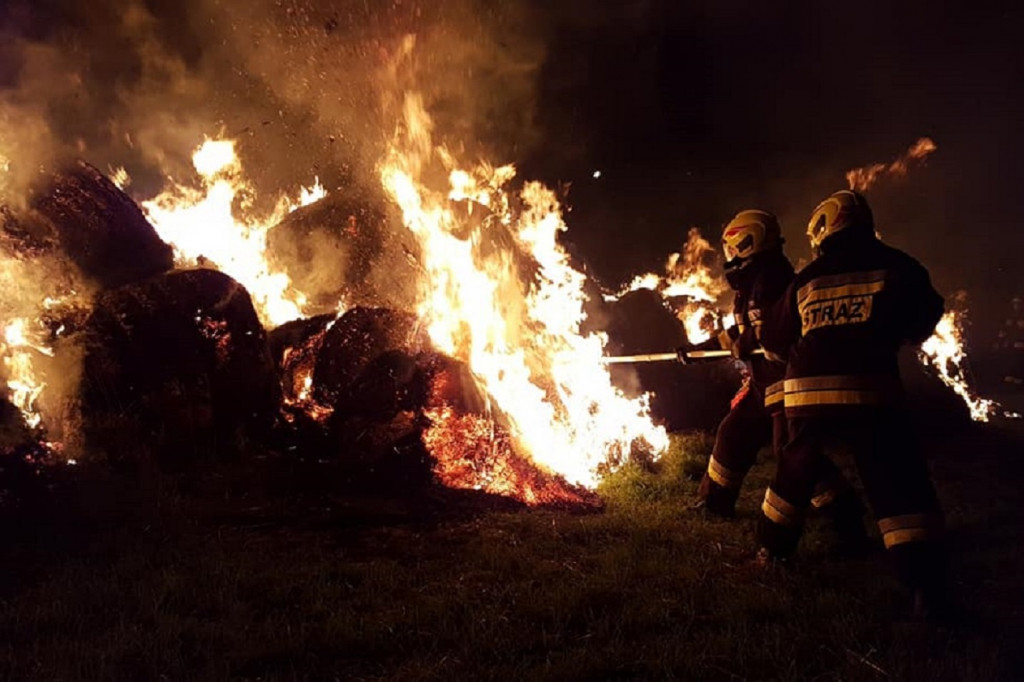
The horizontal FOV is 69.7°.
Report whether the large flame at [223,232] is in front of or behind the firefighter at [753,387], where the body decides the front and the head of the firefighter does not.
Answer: in front

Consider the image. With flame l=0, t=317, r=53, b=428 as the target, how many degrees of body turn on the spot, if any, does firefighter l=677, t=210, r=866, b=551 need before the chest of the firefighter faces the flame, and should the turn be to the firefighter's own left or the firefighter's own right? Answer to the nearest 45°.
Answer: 0° — they already face it

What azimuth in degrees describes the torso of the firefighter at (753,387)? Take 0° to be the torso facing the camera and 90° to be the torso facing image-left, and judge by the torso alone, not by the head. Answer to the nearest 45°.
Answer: approximately 90°

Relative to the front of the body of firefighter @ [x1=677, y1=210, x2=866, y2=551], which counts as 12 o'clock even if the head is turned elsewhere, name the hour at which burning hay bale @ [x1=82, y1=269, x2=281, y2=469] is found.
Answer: The burning hay bale is roughly at 12 o'clock from the firefighter.

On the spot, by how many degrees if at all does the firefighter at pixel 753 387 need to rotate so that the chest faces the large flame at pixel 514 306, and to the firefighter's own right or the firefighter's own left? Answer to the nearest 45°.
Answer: approximately 45° to the firefighter's own right

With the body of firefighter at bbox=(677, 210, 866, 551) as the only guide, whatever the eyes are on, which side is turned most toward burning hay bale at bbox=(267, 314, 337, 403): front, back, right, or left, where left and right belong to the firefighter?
front

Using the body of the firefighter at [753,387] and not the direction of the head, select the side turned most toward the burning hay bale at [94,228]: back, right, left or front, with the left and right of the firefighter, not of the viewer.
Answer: front

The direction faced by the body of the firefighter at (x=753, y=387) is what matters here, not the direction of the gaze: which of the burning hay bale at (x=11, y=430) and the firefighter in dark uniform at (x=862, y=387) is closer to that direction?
the burning hay bale

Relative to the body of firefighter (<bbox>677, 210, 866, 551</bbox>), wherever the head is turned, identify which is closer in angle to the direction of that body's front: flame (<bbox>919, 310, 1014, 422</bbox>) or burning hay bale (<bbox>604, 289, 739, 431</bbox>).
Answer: the burning hay bale

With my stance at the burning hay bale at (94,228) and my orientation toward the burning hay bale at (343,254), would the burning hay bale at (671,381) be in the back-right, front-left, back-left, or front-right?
front-right

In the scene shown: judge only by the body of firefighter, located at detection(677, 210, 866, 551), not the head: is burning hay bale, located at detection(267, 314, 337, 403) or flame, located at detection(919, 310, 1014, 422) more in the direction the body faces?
the burning hay bale

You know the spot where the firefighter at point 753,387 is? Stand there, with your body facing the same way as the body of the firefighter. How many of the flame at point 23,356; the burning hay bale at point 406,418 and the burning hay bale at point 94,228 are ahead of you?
3

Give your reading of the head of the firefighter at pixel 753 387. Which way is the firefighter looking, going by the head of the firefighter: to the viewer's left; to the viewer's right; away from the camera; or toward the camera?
to the viewer's left

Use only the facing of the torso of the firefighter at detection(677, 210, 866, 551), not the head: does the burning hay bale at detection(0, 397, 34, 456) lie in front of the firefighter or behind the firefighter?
in front
